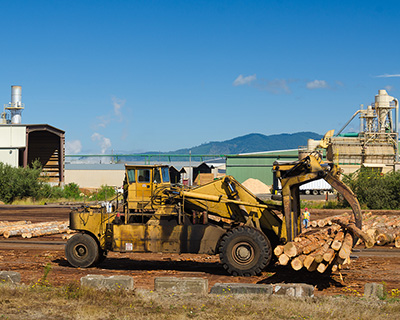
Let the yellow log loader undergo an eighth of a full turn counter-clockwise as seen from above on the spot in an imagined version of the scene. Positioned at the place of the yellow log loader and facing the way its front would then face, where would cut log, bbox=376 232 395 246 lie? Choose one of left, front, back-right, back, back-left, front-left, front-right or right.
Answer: front

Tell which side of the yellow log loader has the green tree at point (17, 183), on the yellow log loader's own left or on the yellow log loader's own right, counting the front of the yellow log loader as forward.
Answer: on the yellow log loader's own left

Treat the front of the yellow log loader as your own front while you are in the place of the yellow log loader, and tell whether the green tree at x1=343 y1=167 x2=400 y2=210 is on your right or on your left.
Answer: on your left

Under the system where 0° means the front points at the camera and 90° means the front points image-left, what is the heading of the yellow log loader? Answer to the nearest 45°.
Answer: approximately 270°

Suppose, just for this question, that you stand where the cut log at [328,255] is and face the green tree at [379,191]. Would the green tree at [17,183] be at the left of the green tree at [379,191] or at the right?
left

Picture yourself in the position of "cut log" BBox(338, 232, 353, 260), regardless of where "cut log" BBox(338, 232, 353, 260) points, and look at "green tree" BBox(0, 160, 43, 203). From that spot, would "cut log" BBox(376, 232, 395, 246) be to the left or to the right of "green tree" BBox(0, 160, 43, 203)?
right
